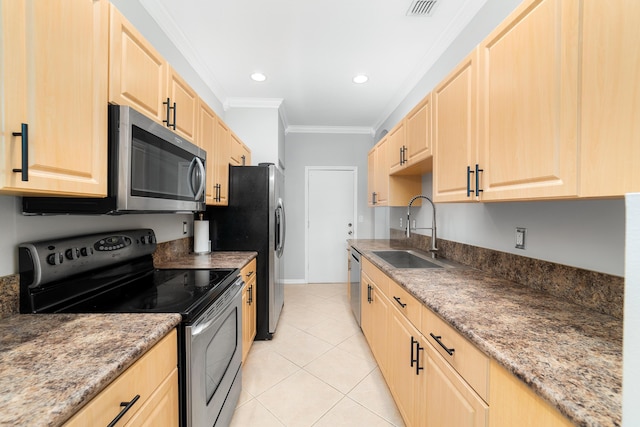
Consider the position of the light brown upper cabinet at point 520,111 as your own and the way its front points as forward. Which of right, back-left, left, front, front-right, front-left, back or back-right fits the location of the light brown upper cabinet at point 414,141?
right

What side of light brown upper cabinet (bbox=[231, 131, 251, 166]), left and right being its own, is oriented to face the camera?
right

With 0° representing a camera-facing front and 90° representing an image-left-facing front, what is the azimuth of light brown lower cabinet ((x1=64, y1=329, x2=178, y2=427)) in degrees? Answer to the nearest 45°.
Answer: approximately 315°

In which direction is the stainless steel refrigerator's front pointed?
to the viewer's right

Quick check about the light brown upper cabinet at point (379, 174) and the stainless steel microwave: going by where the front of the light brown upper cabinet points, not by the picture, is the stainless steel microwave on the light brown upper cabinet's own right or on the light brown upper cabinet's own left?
on the light brown upper cabinet's own left

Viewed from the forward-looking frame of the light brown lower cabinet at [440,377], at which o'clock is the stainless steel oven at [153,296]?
The stainless steel oven is roughly at 1 o'clock from the light brown lower cabinet.

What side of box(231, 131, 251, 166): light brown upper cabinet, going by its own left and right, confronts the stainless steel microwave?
right

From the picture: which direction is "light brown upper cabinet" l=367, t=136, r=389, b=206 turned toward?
to the viewer's left

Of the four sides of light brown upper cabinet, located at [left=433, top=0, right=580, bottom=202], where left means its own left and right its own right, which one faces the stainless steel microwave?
front

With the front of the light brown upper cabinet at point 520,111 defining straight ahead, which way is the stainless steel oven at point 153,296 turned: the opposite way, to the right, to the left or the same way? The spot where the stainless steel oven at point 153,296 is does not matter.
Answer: the opposite way

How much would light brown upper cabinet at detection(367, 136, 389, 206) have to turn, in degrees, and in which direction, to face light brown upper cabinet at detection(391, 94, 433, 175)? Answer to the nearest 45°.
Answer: approximately 90° to its left

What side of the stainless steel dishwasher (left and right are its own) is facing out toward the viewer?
left

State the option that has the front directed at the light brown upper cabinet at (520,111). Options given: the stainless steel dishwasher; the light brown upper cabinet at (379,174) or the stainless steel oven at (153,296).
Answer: the stainless steel oven

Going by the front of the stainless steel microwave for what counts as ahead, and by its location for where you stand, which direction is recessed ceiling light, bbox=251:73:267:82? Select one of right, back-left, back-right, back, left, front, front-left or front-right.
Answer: left

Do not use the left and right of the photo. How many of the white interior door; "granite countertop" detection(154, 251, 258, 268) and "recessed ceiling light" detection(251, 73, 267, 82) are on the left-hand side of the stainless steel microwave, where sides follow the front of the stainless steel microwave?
3

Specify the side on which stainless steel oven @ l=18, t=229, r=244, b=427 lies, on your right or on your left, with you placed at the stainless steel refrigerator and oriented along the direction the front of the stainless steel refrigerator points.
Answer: on your right

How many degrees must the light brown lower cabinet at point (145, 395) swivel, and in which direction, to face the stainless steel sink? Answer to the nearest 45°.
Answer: approximately 45° to its left
